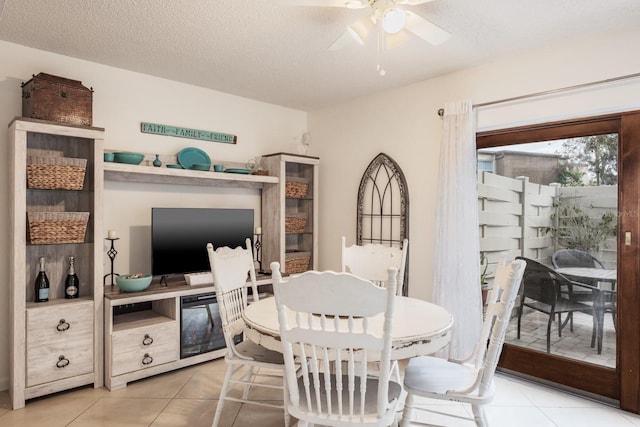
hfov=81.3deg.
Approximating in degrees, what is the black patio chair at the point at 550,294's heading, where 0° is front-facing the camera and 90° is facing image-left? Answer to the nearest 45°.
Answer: approximately 225°

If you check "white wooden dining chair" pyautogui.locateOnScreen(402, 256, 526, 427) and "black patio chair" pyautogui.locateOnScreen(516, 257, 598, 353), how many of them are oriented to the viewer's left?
1

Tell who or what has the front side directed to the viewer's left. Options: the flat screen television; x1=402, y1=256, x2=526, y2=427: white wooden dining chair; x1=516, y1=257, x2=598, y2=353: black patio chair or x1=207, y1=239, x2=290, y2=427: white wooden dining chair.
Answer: x1=402, y1=256, x2=526, y2=427: white wooden dining chair

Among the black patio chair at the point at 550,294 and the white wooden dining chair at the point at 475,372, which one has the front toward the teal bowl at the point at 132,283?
the white wooden dining chair

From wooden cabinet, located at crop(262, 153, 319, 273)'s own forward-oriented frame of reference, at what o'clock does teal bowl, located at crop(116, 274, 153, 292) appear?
The teal bowl is roughly at 3 o'clock from the wooden cabinet.

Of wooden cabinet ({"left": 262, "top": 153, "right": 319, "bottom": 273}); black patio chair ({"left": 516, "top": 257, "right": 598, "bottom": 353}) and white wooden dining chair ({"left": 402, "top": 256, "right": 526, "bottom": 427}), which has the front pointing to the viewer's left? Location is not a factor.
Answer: the white wooden dining chair

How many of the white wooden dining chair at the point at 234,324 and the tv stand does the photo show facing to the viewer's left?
0

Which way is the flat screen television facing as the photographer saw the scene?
facing the viewer and to the right of the viewer

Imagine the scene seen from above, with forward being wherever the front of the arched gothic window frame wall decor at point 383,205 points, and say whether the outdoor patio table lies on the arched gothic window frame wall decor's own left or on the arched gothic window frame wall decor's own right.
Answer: on the arched gothic window frame wall decor's own left

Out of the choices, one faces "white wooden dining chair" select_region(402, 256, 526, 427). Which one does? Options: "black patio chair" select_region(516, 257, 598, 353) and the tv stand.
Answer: the tv stand

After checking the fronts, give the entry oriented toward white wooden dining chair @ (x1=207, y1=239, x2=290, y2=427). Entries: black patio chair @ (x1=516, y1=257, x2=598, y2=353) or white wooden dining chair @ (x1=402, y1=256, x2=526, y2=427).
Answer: white wooden dining chair @ (x1=402, y1=256, x2=526, y2=427)
